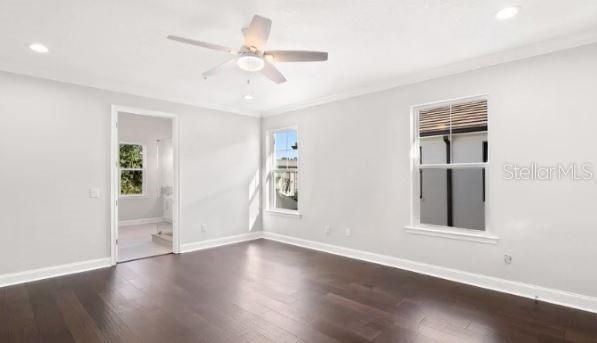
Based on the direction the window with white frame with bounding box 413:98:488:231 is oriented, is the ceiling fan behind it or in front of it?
in front

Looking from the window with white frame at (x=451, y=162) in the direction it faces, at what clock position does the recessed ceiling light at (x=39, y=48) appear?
The recessed ceiling light is roughly at 12 o'clock from the window with white frame.

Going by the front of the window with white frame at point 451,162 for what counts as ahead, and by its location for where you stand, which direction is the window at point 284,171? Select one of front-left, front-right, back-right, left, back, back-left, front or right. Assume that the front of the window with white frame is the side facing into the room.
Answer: front-right

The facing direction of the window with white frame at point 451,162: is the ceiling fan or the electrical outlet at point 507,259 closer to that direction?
the ceiling fan

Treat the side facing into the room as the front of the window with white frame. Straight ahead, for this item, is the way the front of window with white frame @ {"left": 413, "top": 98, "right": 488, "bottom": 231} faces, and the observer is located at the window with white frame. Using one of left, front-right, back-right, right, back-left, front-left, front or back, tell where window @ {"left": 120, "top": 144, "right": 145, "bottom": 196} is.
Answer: front-right

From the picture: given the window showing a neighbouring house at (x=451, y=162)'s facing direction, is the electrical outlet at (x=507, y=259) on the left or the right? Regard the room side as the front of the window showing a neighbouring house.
on its left

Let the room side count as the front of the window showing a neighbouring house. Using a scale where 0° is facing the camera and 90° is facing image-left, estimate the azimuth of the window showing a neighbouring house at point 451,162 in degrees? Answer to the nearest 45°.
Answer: approximately 45°

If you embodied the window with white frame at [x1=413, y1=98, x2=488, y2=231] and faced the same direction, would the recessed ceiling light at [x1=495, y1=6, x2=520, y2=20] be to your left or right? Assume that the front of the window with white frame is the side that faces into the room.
on your left

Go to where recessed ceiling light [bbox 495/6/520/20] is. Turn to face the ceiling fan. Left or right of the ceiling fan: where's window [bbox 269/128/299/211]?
right
